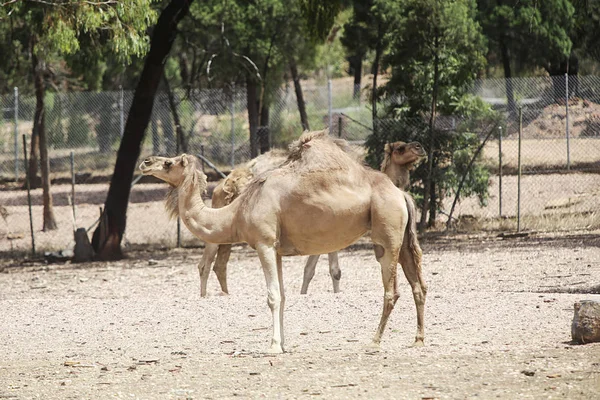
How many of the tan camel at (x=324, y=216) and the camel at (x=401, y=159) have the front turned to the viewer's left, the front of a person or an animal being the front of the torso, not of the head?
1

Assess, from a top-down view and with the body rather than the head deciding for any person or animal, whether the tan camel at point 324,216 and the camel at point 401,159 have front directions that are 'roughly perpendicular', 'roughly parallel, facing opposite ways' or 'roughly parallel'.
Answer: roughly parallel, facing opposite ways

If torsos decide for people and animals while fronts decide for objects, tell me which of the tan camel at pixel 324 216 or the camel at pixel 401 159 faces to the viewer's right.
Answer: the camel

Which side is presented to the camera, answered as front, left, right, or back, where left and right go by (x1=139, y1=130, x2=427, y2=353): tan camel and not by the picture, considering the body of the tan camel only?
left

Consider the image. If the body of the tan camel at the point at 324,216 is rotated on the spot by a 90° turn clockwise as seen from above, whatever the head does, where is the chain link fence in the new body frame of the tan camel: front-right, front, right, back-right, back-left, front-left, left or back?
front

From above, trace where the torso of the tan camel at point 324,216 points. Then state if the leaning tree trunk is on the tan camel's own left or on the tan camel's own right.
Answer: on the tan camel's own right

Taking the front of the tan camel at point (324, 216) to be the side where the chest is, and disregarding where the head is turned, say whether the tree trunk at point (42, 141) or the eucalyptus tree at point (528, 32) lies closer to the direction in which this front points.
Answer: the tree trunk

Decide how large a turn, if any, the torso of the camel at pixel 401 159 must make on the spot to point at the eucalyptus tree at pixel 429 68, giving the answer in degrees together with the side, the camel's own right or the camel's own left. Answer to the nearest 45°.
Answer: approximately 90° to the camel's own left

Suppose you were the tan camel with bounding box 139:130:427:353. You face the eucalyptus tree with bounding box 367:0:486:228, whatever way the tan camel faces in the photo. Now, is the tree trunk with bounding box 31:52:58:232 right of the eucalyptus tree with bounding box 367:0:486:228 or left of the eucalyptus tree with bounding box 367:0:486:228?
left

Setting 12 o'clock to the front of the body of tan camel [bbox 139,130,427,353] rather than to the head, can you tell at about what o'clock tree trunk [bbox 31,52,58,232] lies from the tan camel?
The tree trunk is roughly at 2 o'clock from the tan camel.

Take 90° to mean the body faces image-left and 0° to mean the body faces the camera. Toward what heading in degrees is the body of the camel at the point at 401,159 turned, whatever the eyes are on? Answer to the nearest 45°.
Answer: approximately 270°

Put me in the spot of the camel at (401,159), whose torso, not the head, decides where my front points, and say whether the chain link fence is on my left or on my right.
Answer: on my left
